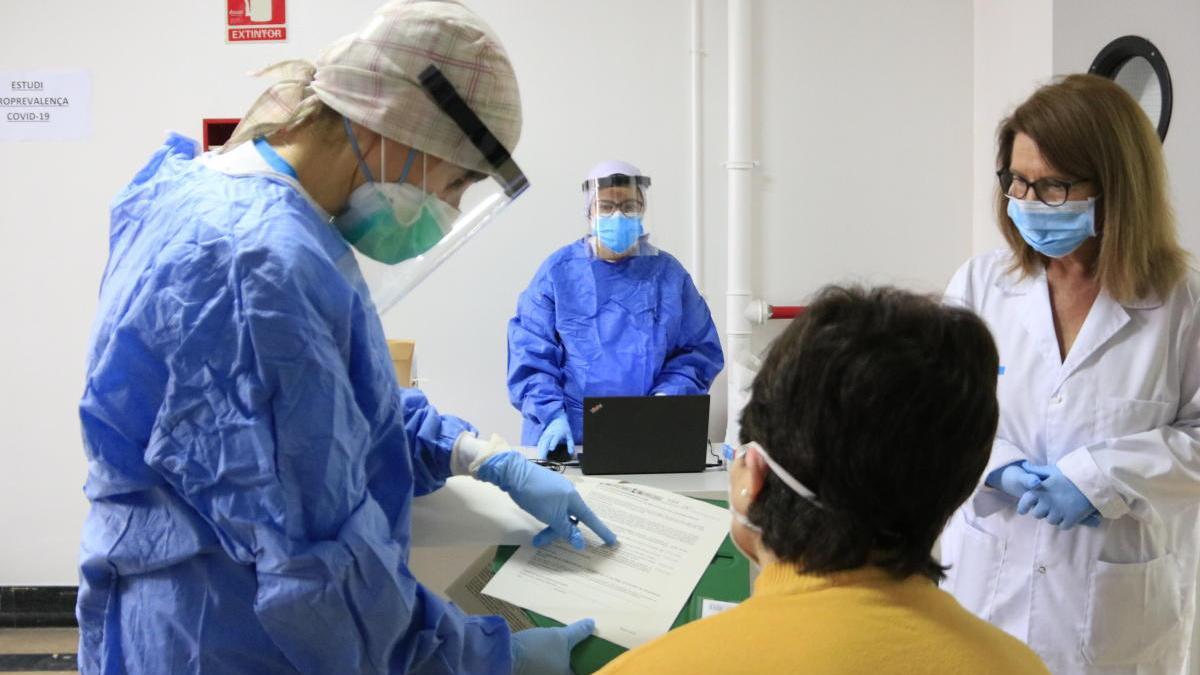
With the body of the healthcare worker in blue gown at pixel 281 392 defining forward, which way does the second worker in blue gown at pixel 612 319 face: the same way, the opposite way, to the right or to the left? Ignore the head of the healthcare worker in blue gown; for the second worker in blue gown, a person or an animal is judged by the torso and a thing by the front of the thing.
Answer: to the right

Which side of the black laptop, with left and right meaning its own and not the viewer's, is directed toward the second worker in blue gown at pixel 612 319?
front

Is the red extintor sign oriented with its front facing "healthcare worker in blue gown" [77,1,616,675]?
yes

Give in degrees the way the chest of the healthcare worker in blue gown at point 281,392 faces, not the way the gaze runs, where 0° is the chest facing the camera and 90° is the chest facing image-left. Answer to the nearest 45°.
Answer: approximately 270°

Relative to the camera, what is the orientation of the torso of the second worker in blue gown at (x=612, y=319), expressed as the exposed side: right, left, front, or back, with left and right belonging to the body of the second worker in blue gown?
front

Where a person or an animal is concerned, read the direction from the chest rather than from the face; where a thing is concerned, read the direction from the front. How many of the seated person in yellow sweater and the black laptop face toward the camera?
0

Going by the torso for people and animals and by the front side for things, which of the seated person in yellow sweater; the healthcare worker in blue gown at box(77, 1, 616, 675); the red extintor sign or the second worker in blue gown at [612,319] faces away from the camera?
the seated person in yellow sweater

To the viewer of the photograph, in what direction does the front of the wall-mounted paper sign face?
facing the viewer

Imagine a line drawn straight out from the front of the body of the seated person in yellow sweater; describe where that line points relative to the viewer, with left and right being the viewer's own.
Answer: facing away from the viewer

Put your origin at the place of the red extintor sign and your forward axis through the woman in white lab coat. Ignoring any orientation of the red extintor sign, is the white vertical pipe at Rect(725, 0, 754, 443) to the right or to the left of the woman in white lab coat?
left

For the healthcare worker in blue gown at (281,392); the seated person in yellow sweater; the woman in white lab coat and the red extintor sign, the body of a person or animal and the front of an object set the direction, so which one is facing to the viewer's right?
the healthcare worker in blue gown

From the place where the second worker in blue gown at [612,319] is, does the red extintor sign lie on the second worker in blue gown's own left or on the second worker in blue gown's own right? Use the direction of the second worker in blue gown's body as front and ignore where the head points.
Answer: on the second worker in blue gown's own right

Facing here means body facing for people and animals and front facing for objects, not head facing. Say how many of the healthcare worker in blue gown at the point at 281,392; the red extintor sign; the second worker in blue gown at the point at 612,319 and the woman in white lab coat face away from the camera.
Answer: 0

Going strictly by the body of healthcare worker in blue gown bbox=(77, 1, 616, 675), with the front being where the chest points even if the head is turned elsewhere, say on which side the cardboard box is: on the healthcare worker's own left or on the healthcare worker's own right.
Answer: on the healthcare worker's own left

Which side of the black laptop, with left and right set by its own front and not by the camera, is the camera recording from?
back

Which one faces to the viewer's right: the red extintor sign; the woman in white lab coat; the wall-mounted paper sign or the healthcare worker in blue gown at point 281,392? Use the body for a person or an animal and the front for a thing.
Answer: the healthcare worker in blue gown
